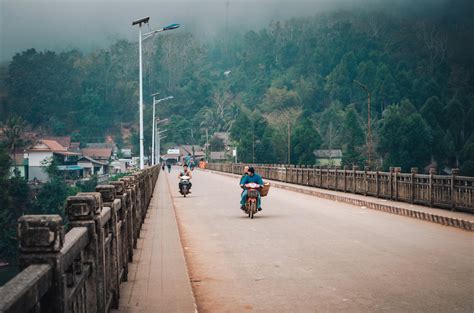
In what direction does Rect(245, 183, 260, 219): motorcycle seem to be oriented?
toward the camera

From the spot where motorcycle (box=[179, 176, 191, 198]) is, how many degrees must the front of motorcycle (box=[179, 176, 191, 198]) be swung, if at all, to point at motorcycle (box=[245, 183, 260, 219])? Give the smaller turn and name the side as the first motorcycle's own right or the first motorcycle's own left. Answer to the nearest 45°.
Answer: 0° — it already faces it

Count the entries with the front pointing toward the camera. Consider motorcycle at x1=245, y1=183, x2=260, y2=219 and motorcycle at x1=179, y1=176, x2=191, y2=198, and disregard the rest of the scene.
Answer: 2
